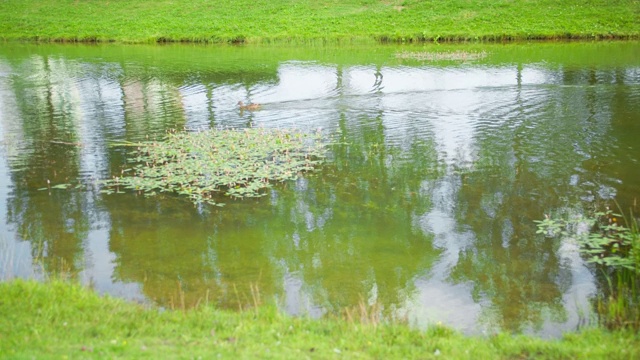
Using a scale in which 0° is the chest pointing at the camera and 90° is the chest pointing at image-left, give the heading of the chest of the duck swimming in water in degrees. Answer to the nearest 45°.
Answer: approximately 90°

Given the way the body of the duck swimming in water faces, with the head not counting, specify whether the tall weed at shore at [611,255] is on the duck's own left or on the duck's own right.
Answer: on the duck's own left
